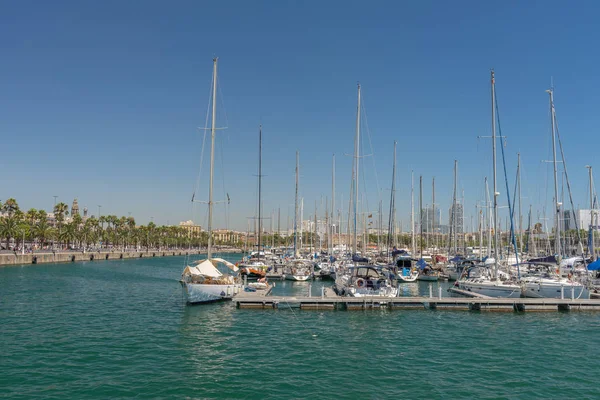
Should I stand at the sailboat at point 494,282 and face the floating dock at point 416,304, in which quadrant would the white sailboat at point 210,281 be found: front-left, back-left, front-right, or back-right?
front-right

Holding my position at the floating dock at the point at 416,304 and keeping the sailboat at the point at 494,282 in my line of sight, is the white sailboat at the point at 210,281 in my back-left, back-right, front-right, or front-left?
back-left

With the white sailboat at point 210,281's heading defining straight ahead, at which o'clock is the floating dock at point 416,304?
The floating dock is roughly at 8 o'clock from the white sailboat.

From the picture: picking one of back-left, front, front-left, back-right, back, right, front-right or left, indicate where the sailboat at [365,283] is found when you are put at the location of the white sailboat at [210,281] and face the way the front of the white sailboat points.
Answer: back-left

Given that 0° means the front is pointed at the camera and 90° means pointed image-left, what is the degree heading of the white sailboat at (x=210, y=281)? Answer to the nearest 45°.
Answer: approximately 45°
